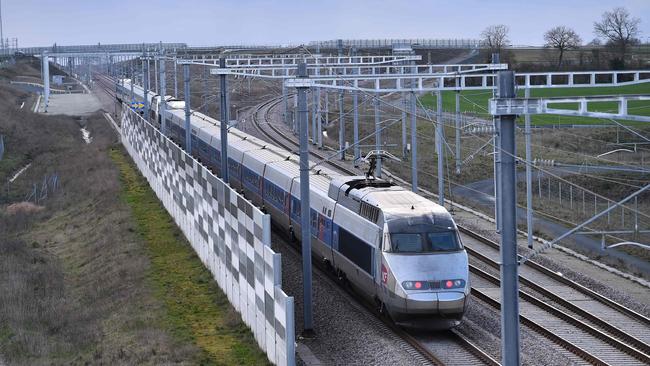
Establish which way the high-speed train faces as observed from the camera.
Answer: facing the viewer and to the right of the viewer
